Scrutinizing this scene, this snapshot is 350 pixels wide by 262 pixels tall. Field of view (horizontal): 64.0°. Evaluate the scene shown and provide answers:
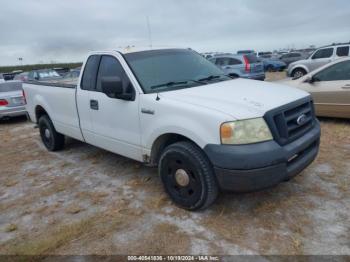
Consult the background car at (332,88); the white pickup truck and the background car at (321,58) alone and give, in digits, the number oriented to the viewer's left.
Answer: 2

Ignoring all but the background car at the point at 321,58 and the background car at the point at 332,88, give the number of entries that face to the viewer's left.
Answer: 2

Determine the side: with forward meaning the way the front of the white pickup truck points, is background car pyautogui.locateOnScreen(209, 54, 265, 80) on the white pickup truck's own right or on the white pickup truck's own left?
on the white pickup truck's own left

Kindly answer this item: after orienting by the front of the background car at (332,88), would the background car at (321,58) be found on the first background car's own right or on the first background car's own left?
on the first background car's own right

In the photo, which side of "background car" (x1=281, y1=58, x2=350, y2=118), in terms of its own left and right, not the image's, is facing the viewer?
left

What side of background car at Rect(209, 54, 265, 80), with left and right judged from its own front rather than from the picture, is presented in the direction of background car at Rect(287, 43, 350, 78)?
back

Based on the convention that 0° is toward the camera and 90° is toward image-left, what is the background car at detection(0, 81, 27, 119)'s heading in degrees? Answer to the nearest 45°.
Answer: approximately 135°

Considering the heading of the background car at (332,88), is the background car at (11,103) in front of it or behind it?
in front

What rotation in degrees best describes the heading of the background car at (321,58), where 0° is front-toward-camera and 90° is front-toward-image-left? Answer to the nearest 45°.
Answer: approximately 90°

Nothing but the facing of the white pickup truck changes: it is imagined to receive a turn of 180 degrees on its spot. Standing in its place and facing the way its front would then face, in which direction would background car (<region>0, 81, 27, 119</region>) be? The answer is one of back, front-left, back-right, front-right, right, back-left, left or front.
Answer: front

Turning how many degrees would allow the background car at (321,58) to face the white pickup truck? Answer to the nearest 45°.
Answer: approximately 90° to its left

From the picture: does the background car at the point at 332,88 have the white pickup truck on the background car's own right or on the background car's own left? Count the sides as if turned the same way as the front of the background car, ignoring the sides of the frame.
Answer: on the background car's own left

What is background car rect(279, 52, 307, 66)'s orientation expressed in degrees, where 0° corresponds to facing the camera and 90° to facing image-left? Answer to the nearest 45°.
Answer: approximately 45°
